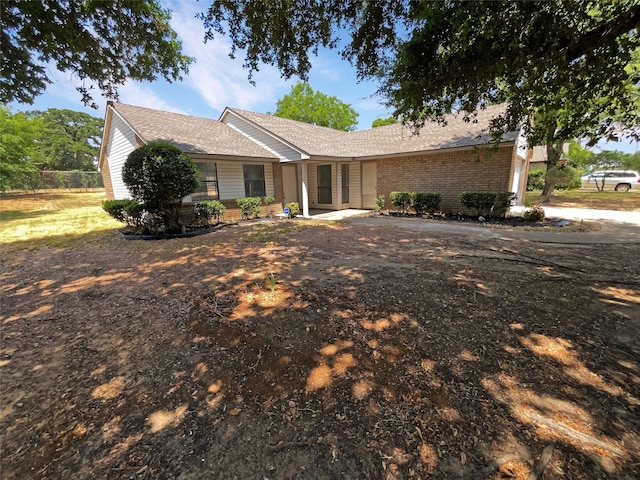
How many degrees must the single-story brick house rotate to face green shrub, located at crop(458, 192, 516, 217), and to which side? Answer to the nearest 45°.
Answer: approximately 45° to its left

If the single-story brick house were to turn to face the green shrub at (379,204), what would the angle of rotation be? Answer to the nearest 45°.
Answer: approximately 90° to its left

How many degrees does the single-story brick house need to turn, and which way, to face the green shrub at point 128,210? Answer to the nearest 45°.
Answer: approximately 45° to its right

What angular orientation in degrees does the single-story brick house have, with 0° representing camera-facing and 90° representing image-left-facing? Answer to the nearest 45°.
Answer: approximately 0°

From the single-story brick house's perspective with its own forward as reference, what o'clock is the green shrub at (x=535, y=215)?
The green shrub is roughly at 10 o'clock from the single-story brick house.

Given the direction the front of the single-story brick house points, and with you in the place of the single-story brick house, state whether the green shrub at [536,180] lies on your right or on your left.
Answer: on your left

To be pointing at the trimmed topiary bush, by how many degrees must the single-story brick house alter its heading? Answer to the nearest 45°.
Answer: approximately 45° to its right
